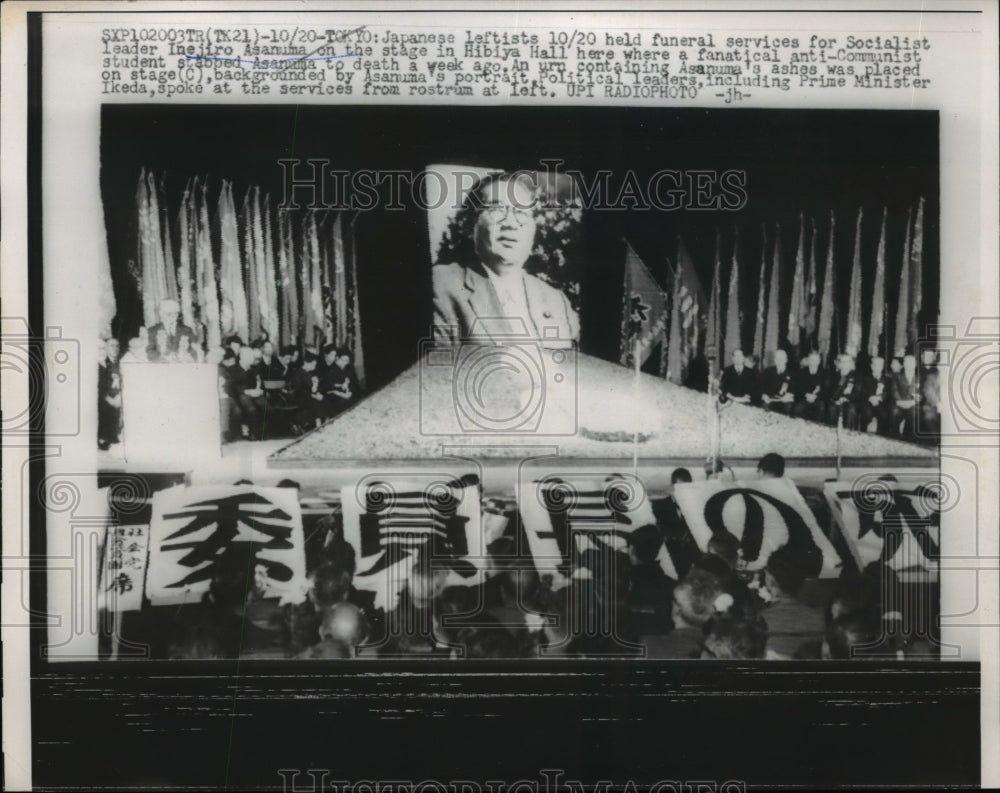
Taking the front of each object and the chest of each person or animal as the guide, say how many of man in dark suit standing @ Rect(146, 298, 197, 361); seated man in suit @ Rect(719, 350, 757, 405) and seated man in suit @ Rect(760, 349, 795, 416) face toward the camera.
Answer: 3

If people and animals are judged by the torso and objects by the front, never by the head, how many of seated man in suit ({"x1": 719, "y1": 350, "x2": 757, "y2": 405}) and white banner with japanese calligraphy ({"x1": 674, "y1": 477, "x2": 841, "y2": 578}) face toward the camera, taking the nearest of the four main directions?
2

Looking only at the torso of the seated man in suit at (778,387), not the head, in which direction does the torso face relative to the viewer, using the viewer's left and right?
facing the viewer

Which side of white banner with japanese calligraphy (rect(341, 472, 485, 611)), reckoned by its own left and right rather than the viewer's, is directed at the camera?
front

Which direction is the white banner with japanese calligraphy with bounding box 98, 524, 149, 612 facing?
toward the camera

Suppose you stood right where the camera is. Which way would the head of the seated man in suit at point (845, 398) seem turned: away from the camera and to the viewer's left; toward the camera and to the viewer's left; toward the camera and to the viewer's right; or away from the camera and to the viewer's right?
toward the camera and to the viewer's left
